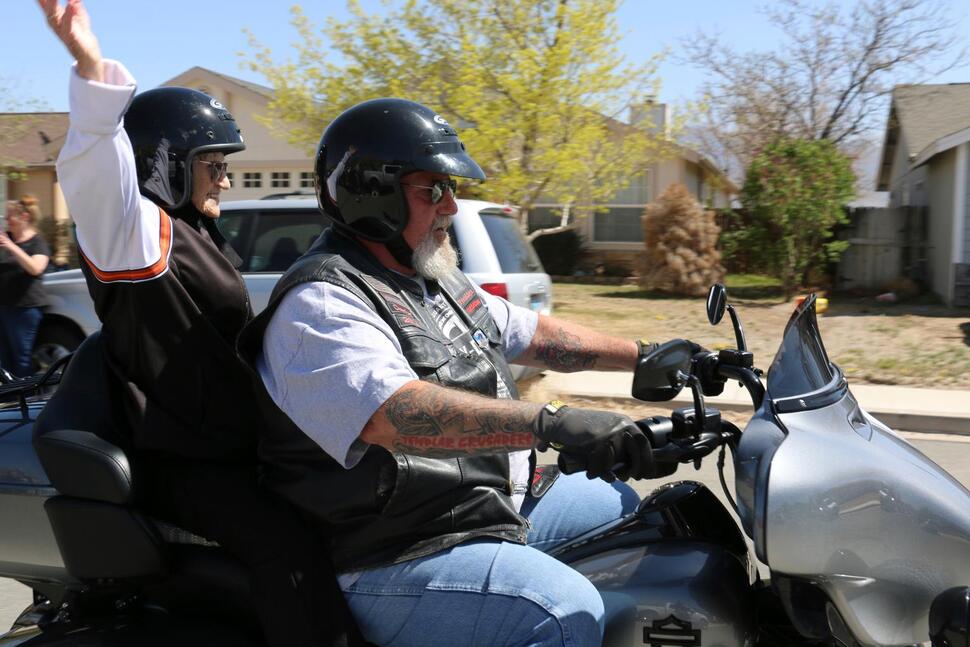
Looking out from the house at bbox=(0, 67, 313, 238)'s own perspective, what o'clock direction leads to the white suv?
The white suv is roughly at 12 o'clock from the house.

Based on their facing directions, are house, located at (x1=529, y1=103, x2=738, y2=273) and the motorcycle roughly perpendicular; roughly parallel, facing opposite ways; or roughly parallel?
roughly perpendicular

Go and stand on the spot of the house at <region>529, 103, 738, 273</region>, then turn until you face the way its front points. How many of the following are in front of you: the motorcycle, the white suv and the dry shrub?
3

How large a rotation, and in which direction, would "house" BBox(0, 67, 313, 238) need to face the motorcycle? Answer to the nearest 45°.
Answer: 0° — it already faces it

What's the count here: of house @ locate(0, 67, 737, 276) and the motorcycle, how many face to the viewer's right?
1

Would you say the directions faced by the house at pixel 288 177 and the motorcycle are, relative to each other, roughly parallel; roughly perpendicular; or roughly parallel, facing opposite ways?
roughly perpendicular

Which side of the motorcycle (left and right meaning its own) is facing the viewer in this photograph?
right

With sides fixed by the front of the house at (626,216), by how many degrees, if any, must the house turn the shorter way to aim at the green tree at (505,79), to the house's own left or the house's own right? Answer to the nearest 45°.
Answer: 0° — it already faces it

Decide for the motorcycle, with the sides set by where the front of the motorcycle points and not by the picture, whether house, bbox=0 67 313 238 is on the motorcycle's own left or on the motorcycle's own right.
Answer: on the motorcycle's own left
